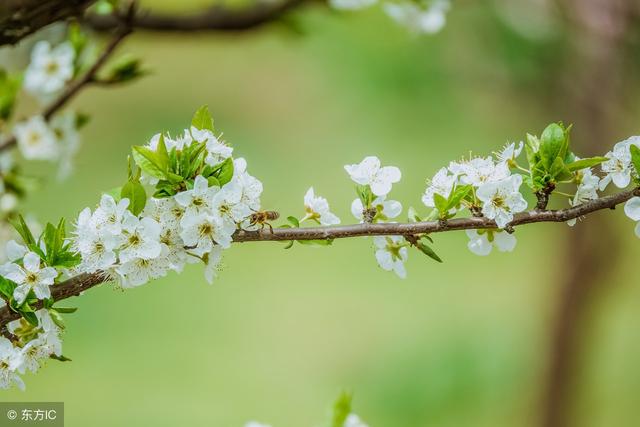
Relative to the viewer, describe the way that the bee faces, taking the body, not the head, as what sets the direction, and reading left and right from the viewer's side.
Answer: facing to the left of the viewer
